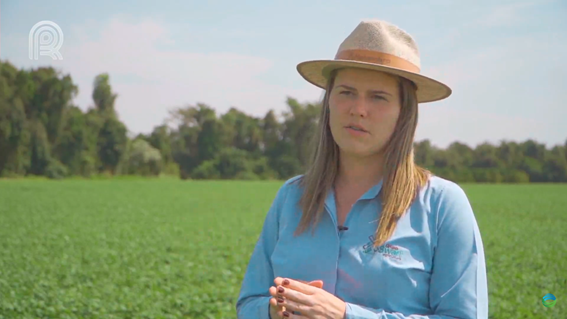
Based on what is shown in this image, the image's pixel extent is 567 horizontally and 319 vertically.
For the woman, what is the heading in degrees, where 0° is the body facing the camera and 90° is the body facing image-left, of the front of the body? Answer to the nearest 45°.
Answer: approximately 45°
